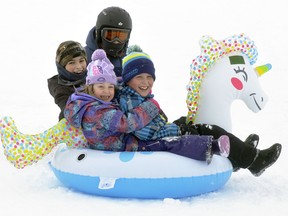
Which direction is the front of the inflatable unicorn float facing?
to the viewer's right
